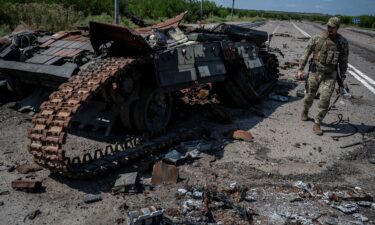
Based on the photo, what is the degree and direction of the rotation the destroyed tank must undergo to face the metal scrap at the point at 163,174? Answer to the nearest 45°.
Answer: approximately 90° to its left

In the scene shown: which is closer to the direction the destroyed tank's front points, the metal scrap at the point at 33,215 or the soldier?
the metal scrap

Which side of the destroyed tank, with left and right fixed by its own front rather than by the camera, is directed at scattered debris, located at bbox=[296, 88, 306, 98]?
back

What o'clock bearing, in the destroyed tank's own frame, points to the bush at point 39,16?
The bush is roughly at 4 o'clock from the destroyed tank.

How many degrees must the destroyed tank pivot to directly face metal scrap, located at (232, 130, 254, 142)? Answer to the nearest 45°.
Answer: approximately 135° to its left

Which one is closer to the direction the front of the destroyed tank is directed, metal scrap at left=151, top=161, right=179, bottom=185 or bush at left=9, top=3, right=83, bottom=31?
the metal scrap

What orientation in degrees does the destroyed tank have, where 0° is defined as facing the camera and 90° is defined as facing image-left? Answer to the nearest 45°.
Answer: approximately 45°
